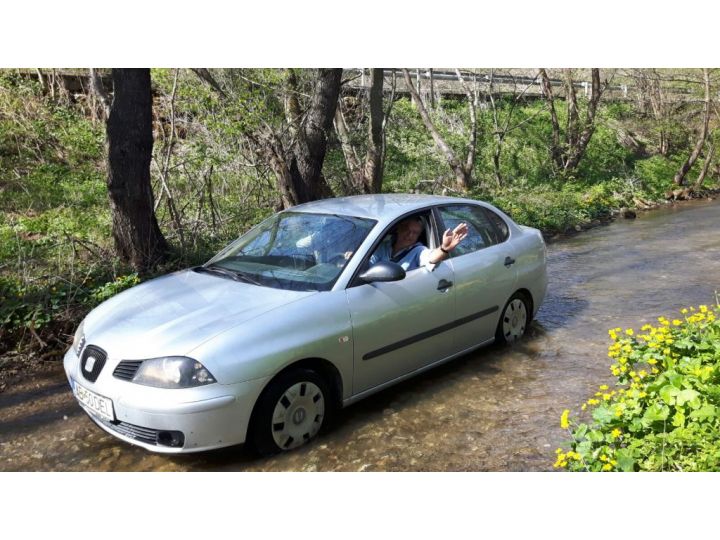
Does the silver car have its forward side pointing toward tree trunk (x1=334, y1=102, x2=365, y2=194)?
no

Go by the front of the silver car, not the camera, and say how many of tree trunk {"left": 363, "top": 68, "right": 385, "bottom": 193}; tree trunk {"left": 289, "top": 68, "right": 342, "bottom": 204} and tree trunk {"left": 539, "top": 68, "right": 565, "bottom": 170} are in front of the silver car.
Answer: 0

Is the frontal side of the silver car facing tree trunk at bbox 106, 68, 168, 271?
no

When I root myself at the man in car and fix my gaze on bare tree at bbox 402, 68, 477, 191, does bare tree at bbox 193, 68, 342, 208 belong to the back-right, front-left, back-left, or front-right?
front-left

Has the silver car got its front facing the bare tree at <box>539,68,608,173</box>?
no

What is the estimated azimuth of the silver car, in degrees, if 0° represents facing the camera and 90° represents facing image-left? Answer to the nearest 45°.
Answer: approximately 45°

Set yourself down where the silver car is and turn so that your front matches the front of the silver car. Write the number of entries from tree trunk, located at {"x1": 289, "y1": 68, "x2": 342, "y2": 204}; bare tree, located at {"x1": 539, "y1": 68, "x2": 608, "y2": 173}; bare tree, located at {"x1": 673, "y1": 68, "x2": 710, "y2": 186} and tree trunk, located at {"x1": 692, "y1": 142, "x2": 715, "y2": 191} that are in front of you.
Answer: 0

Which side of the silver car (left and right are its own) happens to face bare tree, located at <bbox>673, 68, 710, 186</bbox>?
back

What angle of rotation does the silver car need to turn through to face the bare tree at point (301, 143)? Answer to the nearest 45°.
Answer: approximately 135° to its right

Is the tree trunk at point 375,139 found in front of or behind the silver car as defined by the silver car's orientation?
behind

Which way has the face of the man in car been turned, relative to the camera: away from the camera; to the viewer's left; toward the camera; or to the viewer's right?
toward the camera

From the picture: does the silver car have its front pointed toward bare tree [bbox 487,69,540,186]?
no

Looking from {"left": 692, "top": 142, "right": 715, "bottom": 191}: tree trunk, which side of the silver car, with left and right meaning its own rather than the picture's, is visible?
back
